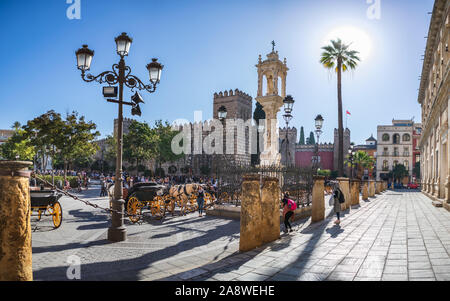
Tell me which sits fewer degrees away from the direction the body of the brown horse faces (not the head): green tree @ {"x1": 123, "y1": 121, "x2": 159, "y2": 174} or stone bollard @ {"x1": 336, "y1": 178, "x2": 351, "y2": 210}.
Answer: the stone bollard

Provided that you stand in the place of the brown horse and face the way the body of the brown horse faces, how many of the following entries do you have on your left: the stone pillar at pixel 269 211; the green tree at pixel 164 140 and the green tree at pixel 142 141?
2

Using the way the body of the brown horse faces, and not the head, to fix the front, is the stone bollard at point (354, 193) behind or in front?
in front

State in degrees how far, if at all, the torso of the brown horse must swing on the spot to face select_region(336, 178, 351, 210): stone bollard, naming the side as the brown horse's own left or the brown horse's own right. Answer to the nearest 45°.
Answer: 0° — it already faces it

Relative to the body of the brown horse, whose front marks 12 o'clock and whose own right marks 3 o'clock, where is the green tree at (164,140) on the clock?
The green tree is roughly at 9 o'clock from the brown horse.

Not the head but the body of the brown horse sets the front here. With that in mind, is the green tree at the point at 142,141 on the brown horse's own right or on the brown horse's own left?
on the brown horse's own left

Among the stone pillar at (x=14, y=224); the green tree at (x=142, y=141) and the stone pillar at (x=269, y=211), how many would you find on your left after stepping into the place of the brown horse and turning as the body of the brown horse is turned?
1

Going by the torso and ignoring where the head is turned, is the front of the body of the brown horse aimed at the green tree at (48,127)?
no

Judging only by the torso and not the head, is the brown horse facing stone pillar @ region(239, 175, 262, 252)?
no

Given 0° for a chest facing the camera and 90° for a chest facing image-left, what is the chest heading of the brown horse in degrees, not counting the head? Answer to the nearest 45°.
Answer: approximately 270°

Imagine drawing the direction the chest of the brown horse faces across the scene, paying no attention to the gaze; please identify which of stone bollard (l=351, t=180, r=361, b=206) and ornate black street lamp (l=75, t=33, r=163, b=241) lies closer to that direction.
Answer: the stone bollard

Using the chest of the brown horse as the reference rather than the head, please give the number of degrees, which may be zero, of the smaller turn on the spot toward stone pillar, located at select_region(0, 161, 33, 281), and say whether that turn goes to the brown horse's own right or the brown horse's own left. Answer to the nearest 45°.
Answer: approximately 90° to the brown horse's own right

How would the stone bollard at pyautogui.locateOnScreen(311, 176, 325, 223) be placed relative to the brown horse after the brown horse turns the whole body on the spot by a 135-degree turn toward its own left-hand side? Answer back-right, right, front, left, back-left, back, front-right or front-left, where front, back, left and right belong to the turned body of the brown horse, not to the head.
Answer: back
